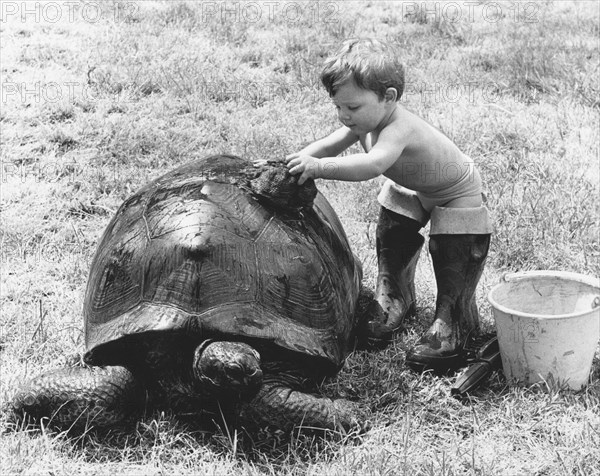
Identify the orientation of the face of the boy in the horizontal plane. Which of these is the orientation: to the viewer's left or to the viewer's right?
to the viewer's left

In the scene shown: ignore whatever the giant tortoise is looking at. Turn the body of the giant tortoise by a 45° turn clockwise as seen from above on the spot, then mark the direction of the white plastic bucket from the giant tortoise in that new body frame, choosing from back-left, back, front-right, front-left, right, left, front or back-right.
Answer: back-left

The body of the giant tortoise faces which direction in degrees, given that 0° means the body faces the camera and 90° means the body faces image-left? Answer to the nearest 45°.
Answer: approximately 0°

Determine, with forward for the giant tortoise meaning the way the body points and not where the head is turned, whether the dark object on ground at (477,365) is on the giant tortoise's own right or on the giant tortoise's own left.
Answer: on the giant tortoise's own left

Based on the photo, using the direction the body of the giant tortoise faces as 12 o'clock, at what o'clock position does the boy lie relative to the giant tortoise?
The boy is roughly at 8 o'clock from the giant tortoise.
